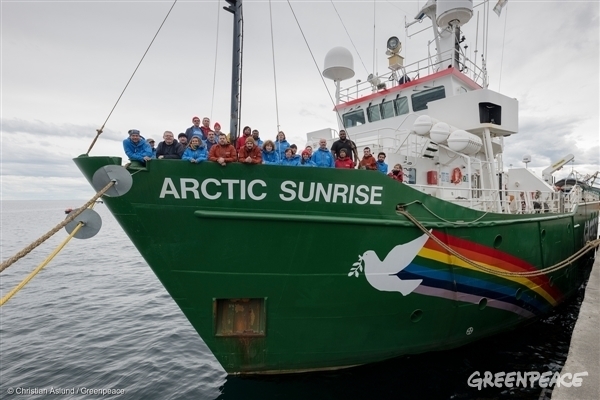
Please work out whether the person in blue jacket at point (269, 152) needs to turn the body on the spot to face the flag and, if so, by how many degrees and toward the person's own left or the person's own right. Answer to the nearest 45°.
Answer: approximately 135° to the person's own left

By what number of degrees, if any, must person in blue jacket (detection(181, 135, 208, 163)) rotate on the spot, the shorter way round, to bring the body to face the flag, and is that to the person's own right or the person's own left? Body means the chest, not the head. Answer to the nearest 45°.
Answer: approximately 135° to the person's own left

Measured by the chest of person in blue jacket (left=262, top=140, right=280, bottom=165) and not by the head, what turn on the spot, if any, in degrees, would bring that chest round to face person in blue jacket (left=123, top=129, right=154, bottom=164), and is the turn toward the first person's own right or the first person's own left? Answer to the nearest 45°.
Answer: approximately 90° to the first person's own right

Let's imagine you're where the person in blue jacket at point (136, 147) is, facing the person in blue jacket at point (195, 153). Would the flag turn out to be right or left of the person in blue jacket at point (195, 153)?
left

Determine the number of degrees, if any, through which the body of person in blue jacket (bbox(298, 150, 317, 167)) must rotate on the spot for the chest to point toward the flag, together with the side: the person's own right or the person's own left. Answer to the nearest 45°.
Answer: approximately 135° to the person's own left

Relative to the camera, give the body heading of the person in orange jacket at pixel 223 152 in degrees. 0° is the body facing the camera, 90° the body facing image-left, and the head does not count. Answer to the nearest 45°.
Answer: approximately 0°

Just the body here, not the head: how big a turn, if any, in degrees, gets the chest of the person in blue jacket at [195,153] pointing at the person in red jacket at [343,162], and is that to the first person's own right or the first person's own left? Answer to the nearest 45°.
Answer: approximately 90° to the first person's own left

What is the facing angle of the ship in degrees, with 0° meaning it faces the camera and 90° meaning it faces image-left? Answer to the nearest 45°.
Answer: approximately 45°
